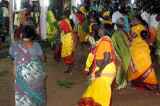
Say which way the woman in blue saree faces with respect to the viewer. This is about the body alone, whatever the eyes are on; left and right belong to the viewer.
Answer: facing away from the viewer

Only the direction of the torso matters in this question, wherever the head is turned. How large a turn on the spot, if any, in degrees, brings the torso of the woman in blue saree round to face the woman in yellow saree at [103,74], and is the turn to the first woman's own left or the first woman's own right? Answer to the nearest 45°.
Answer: approximately 90° to the first woman's own right

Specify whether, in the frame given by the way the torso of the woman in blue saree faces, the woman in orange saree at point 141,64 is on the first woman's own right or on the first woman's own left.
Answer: on the first woman's own right

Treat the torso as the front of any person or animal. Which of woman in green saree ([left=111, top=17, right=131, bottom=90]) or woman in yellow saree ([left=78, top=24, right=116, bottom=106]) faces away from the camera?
the woman in green saree

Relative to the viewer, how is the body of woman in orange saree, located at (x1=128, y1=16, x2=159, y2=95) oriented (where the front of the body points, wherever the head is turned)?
to the viewer's left

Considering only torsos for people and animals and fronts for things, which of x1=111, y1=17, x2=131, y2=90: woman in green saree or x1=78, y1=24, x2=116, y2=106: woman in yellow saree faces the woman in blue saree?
the woman in yellow saree

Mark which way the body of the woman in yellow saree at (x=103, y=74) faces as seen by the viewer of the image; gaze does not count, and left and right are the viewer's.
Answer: facing to the left of the viewer

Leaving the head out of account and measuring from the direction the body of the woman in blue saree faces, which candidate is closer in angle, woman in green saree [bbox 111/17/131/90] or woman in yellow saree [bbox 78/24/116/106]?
the woman in green saree

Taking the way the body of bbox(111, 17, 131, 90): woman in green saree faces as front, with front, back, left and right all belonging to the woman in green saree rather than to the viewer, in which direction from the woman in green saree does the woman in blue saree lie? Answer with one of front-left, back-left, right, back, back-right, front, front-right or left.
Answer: back-left

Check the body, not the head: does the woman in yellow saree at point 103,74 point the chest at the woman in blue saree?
yes

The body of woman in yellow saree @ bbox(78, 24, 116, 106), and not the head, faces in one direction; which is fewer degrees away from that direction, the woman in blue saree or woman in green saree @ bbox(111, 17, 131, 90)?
the woman in blue saree

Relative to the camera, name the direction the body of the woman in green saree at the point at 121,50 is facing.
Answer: away from the camera
